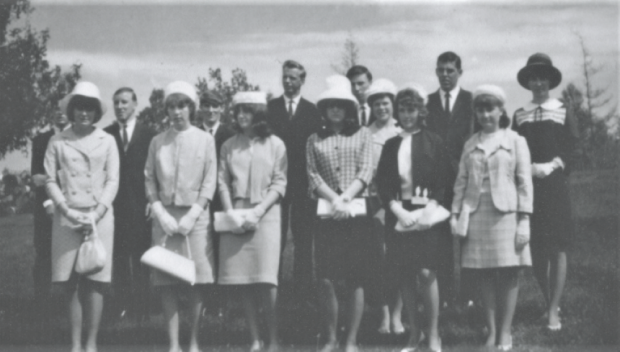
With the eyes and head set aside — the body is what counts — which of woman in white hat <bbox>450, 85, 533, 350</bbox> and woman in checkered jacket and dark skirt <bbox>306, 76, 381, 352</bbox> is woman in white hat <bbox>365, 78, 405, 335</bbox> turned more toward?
the woman in checkered jacket and dark skirt

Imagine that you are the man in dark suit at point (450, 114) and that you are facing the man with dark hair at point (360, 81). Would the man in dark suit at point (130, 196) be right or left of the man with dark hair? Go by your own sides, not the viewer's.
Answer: left

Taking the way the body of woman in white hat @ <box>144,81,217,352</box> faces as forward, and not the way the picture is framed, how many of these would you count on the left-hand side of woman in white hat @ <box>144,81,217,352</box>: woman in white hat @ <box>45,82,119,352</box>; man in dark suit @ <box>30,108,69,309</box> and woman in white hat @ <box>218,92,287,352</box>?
1

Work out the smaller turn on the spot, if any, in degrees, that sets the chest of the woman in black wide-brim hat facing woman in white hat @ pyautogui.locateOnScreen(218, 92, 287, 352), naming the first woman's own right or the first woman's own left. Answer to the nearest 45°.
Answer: approximately 45° to the first woman's own right

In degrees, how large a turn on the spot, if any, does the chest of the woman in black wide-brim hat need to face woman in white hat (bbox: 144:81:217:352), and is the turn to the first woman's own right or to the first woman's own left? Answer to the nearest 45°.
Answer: approximately 45° to the first woman's own right

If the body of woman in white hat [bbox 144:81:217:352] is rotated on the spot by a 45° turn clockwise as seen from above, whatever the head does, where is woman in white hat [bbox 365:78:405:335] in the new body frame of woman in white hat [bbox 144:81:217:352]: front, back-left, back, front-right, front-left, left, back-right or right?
back-left

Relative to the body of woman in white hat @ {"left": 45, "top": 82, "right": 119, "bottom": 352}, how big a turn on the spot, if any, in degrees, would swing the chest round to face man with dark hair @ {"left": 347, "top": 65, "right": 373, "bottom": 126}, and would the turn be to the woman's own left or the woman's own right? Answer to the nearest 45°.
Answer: approximately 90° to the woman's own left
